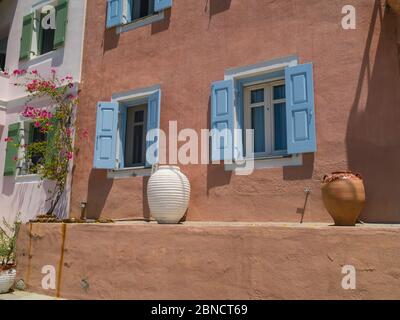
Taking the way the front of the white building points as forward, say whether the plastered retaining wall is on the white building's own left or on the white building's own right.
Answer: on the white building's own left

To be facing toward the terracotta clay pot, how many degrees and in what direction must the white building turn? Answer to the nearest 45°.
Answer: approximately 90° to its left

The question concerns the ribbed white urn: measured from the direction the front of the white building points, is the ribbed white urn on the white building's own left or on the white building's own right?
on the white building's own left

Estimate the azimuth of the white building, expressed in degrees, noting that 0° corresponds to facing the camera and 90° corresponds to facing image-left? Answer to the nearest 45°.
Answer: approximately 45°
